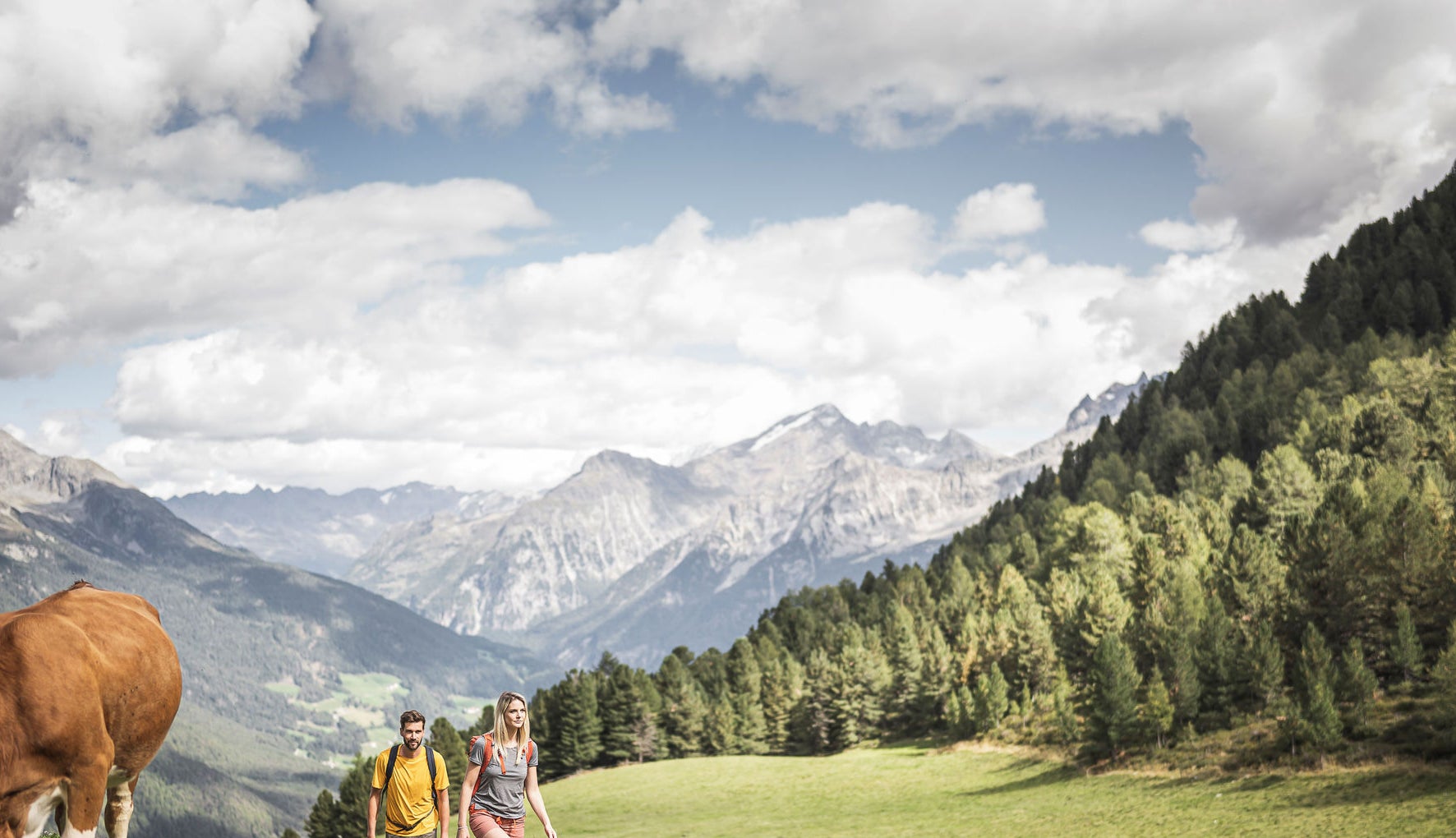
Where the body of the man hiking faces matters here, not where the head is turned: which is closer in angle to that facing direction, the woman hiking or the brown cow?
the brown cow

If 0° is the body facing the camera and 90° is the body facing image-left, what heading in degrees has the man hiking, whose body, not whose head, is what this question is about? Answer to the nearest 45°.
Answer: approximately 0°

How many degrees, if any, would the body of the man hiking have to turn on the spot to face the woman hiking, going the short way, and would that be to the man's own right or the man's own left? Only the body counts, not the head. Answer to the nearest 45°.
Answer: approximately 90° to the man's own left

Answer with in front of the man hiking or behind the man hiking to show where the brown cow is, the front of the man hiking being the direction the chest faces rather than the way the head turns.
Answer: in front

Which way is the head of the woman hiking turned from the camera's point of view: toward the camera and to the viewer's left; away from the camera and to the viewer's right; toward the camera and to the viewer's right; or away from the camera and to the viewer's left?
toward the camera and to the viewer's right
